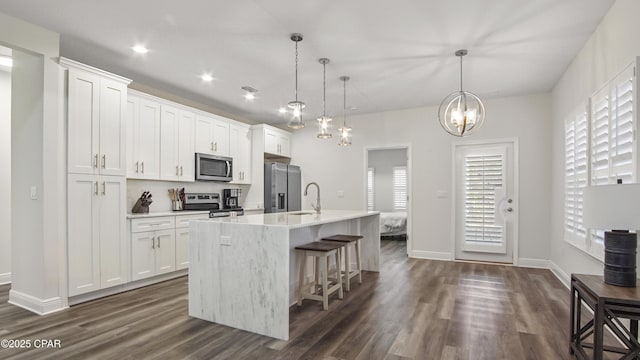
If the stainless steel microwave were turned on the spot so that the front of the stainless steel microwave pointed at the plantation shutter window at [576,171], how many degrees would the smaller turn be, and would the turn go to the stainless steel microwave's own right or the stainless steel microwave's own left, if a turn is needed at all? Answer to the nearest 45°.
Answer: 0° — it already faces it

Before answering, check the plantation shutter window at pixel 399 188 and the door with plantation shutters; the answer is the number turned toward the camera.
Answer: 2

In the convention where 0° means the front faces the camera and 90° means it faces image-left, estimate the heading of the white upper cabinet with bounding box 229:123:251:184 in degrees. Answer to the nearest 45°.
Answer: approximately 315°

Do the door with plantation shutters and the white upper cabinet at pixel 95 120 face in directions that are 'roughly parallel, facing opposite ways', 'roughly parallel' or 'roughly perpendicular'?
roughly perpendicular

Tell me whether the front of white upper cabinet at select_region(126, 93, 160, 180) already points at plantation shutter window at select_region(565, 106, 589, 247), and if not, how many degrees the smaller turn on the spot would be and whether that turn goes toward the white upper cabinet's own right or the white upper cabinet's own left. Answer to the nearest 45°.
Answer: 0° — it already faces it

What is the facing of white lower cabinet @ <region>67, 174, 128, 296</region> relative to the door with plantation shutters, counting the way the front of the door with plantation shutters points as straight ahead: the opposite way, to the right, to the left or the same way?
to the left

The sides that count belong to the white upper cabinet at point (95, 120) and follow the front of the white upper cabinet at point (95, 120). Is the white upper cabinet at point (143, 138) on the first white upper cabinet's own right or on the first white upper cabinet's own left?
on the first white upper cabinet's own left

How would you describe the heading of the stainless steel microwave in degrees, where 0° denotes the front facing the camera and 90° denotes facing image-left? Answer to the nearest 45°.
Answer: approximately 315°

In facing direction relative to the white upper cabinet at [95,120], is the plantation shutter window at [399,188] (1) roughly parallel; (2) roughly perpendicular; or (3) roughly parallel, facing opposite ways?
roughly perpendicular

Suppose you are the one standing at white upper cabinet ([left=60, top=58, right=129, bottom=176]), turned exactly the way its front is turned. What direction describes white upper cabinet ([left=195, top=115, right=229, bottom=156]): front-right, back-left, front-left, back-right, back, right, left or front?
left

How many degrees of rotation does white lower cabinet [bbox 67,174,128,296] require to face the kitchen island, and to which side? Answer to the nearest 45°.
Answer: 0° — it already faces it
